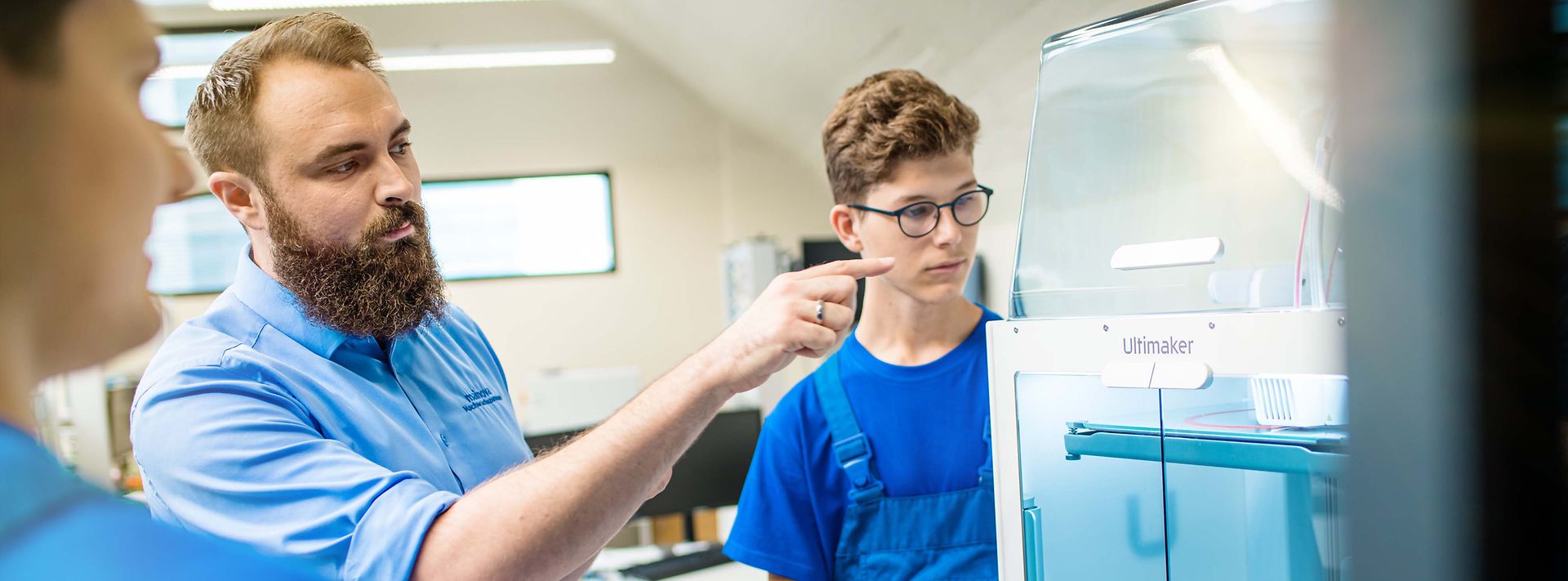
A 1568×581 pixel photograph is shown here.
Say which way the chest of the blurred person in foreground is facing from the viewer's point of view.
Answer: to the viewer's right

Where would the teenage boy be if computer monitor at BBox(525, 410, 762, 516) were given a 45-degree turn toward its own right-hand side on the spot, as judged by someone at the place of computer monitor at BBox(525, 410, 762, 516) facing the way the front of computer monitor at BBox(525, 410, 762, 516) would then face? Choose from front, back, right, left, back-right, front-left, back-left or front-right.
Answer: front-left

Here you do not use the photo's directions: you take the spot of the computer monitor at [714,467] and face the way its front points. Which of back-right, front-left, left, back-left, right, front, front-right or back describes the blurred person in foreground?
front

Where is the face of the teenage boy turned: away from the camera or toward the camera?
toward the camera

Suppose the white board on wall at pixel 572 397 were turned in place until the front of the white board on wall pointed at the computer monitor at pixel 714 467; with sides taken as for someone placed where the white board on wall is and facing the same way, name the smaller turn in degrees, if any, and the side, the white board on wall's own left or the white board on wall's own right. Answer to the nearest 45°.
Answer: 0° — it already faces it

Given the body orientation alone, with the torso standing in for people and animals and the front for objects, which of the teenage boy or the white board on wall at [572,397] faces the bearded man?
the white board on wall

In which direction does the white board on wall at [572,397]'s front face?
toward the camera

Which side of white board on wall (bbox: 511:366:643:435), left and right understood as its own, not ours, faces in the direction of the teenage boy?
front

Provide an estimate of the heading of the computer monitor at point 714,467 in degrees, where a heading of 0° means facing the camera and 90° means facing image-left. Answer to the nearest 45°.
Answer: approximately 0°

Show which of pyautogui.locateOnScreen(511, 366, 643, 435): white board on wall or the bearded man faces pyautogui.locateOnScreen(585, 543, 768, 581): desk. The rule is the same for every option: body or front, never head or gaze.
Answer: the white board on wall

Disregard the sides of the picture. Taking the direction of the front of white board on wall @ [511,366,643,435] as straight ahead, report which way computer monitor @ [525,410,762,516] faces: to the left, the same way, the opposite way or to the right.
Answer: the same way

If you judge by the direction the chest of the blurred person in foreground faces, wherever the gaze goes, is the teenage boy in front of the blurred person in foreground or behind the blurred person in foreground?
in front
